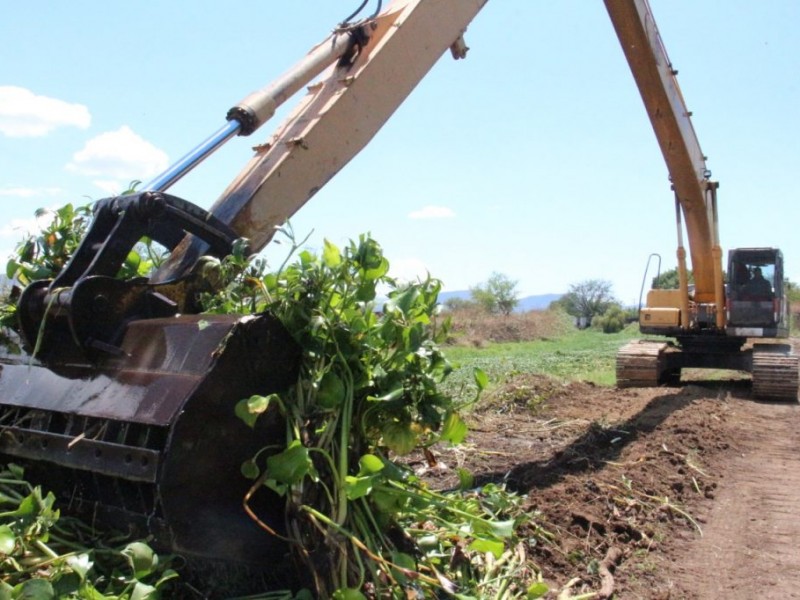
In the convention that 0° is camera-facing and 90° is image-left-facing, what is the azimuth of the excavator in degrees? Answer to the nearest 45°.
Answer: approximately 0°
